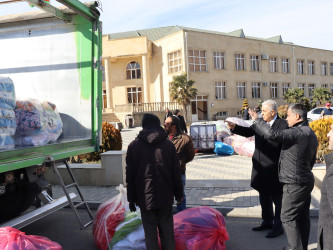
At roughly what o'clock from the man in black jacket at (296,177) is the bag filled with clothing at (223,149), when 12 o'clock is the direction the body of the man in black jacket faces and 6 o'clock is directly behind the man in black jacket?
The bag filled with clothing is roughly at 1 o'clock from the man in black jacket.

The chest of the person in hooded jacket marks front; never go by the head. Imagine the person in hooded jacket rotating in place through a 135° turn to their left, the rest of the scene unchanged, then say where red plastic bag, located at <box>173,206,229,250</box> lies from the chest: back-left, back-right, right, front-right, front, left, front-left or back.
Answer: back

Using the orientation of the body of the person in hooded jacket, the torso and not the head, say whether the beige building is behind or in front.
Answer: in front

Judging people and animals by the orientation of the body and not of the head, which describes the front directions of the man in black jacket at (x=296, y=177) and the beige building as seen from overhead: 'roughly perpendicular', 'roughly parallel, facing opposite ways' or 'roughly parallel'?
roughly perpendicular

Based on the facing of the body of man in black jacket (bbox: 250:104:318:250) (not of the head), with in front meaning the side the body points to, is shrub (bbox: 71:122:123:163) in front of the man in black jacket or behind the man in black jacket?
in front

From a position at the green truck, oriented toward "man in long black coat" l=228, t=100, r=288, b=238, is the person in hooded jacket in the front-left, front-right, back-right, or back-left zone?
front-right

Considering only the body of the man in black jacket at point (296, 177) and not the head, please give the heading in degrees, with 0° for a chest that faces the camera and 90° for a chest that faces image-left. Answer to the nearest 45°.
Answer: approximately 135°

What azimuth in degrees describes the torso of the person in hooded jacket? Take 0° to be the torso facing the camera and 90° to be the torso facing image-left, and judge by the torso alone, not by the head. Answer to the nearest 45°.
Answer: approximately 180°

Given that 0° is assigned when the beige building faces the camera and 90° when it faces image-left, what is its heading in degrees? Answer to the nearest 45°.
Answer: approximately 45°
